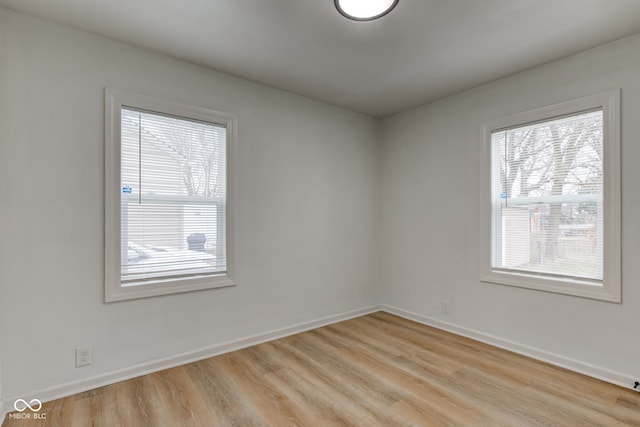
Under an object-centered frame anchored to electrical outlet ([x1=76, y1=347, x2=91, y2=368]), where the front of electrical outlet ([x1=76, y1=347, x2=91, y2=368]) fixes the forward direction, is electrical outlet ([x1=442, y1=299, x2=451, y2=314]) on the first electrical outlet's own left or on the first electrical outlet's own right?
on the first electrical outlet's own left

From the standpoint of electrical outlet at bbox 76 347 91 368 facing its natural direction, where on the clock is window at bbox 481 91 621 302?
The window is roughly at 10 o'clock from the electrical outlet.

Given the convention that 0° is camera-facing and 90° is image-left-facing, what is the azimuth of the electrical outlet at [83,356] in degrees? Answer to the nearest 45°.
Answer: approximately 0°
